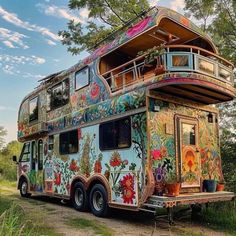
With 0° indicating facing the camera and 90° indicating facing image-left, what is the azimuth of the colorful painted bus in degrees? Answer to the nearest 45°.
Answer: approximately 135°

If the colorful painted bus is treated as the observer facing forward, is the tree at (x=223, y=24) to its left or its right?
on its right
